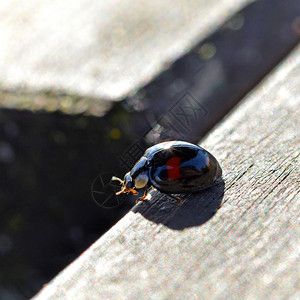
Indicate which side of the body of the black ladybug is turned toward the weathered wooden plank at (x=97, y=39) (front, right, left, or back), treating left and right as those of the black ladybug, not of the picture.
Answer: right

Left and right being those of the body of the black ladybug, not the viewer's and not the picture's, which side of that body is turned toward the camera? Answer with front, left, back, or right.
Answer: left
